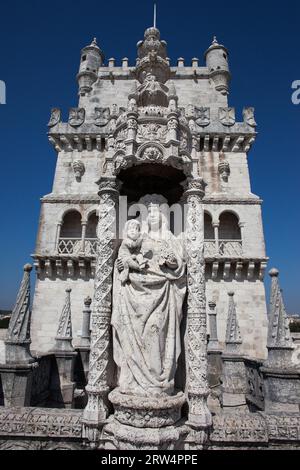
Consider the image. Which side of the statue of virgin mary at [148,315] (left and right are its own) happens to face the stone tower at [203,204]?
back

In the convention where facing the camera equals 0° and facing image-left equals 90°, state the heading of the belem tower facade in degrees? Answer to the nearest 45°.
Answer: approximately 0°

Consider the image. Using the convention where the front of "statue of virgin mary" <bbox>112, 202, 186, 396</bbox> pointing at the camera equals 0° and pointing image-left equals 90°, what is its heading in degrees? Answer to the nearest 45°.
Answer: approximately 0°
